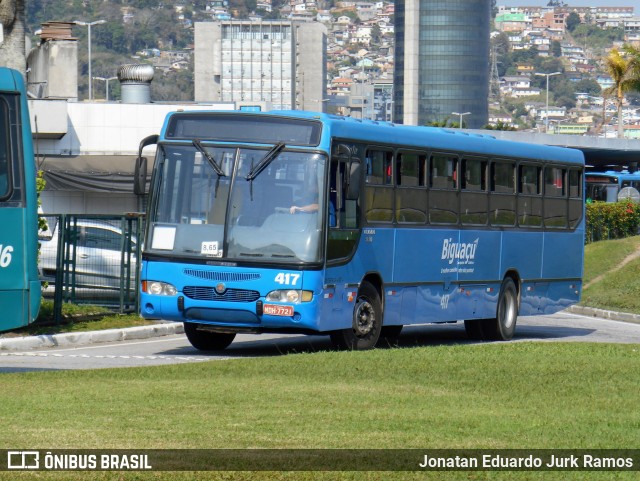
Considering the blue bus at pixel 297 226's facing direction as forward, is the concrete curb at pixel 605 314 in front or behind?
behind

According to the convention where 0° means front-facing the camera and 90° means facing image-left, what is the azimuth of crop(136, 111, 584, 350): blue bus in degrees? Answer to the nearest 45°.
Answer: approximately 45°
